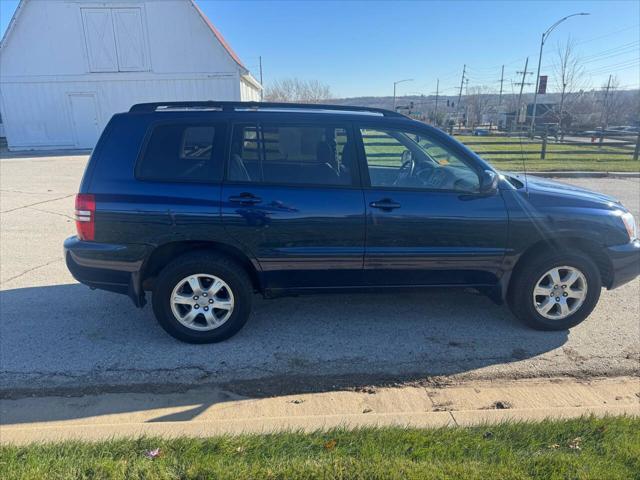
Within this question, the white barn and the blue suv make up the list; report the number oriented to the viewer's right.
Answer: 1

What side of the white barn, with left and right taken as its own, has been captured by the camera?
front

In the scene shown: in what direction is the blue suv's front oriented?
to the viewer's right

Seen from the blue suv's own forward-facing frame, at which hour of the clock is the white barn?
The white barn is roughly at 8 o'clock from the blue suv.

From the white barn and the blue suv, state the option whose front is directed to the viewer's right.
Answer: the blue suv

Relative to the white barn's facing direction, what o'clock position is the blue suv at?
The blue suv is roughly at 12 o'clock from the white barn.
